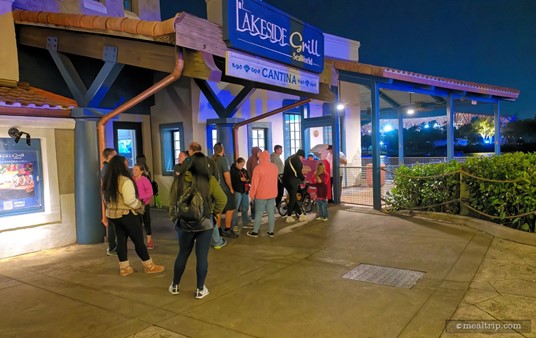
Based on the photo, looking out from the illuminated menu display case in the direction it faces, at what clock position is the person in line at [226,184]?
The person in line is roughly at 11 o'clock from the illuminated menu display case.

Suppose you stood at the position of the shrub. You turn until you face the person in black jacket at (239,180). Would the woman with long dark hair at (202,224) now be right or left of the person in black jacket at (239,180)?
left

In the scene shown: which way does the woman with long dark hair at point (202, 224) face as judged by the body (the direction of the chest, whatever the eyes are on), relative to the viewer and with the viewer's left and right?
facing away from the viewer

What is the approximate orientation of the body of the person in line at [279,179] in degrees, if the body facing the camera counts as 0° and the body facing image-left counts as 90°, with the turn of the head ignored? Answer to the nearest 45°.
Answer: approximately 270°

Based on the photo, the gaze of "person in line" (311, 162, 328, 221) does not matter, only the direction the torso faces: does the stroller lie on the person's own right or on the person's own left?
on the person's own right

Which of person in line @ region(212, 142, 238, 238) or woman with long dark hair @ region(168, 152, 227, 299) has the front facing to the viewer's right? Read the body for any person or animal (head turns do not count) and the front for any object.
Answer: the person in line

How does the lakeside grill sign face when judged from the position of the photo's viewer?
facing the viewer and to the right of the viewer

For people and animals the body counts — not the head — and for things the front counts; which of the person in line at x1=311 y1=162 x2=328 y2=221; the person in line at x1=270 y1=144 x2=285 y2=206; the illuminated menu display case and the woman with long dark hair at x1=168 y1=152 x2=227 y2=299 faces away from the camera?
the woman with long dark hair

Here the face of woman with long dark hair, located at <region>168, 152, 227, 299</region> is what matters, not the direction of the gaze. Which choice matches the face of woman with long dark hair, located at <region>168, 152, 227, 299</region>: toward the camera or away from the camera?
away from the camera

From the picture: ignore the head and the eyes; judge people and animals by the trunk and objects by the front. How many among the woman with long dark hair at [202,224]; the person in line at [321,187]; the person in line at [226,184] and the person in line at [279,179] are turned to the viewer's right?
2

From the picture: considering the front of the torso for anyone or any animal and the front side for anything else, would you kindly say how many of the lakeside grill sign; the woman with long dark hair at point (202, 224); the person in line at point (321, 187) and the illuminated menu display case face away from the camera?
1
